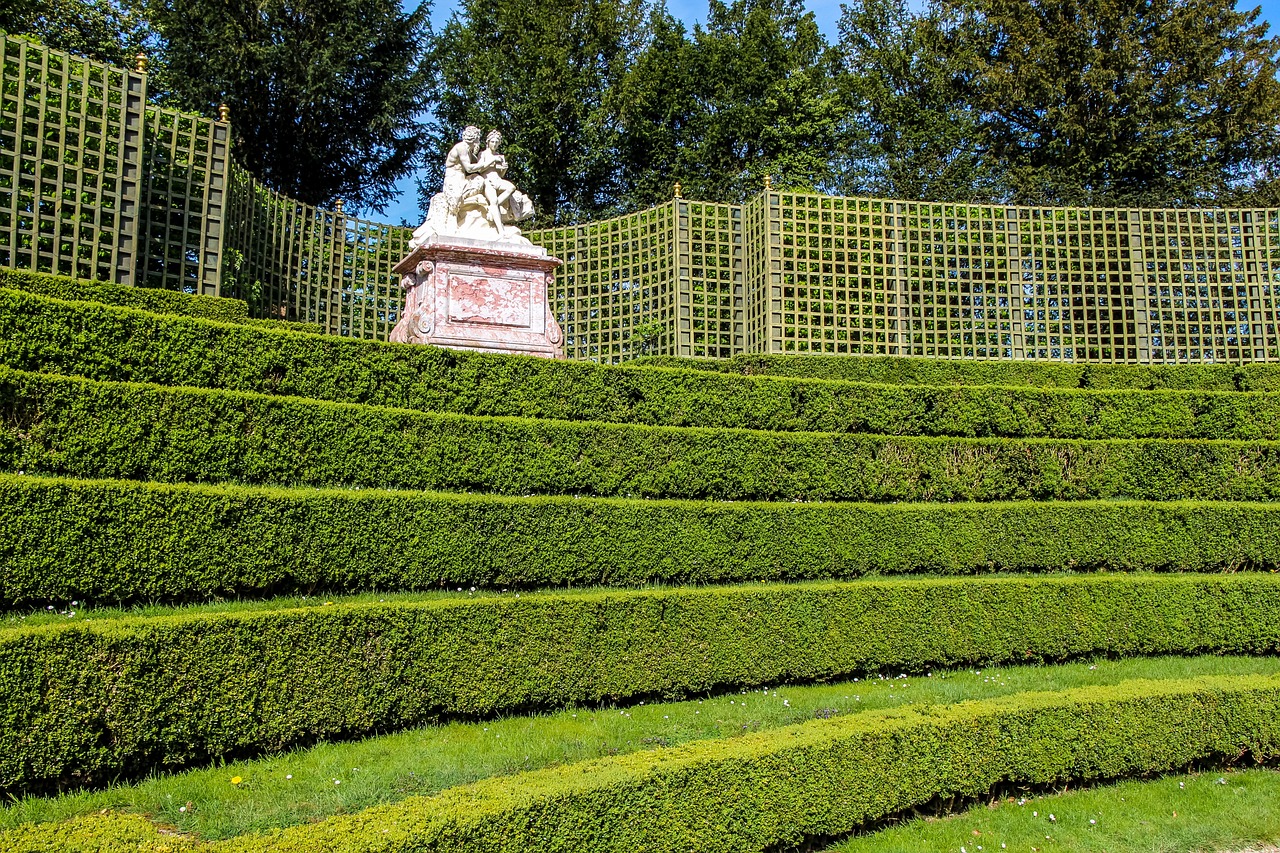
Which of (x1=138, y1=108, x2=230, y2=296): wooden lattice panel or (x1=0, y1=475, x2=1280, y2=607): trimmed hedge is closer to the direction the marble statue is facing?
the trimmed hedge

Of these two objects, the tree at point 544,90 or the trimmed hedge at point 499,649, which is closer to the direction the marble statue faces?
the trimmed hedge

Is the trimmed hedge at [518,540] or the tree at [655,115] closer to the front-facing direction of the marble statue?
the trimmed hedge

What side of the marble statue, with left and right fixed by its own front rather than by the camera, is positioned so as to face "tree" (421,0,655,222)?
back

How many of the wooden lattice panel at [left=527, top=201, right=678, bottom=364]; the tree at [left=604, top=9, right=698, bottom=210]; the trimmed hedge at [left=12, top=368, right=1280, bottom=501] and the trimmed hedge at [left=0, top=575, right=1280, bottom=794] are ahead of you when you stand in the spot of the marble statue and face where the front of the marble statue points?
2

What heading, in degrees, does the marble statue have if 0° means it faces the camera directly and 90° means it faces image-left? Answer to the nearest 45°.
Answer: approximately 0°

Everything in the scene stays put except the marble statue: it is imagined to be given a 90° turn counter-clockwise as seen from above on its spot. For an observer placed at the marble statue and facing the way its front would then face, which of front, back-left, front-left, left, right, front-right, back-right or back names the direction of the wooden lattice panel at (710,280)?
front-left

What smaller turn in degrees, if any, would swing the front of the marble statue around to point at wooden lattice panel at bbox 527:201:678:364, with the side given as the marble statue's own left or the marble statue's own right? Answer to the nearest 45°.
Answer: approximately 135° to the marble statue's own left

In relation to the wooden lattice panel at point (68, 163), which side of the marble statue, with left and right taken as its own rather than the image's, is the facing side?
right

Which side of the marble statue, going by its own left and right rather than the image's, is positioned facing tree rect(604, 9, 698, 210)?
back

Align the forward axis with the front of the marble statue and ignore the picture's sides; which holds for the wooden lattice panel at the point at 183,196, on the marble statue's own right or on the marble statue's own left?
on the marble statue's own right
